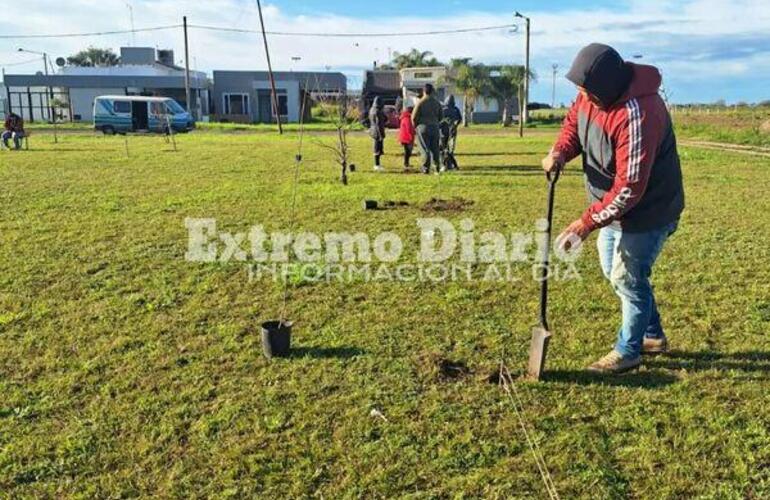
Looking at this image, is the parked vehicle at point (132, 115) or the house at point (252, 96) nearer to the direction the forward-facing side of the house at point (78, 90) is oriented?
the parked vehicle

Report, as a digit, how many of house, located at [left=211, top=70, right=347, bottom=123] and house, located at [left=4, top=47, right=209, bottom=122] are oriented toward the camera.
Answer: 2

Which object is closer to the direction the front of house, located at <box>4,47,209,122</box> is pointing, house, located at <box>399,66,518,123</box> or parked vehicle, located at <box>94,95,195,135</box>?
the parked vehicle

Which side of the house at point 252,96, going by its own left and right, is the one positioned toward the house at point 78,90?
right

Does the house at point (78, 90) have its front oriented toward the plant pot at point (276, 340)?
yes

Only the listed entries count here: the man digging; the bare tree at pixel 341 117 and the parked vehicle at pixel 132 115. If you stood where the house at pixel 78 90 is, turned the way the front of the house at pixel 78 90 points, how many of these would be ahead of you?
3

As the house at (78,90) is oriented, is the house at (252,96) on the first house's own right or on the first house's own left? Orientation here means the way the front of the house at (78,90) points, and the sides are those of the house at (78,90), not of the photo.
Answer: on the first house's own left

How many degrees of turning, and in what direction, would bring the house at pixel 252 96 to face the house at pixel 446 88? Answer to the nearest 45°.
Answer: approximately 90° to its left
